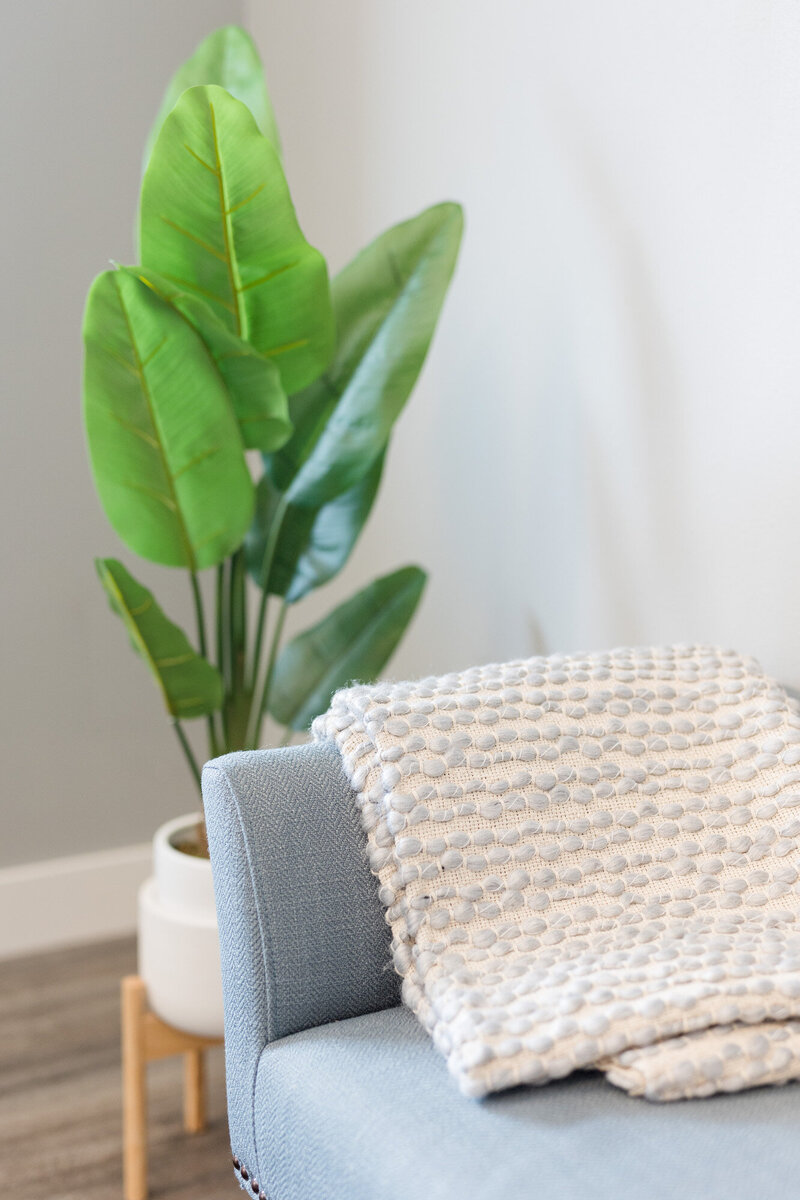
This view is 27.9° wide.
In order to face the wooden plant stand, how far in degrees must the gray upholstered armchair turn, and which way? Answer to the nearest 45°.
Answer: approximately 90° to its right

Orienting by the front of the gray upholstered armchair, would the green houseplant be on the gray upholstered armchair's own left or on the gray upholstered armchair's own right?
on the gray upholstered armchair's own right

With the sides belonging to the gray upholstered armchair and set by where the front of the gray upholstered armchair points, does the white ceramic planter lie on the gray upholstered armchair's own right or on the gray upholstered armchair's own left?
on the gray upholstered armchair's own right
